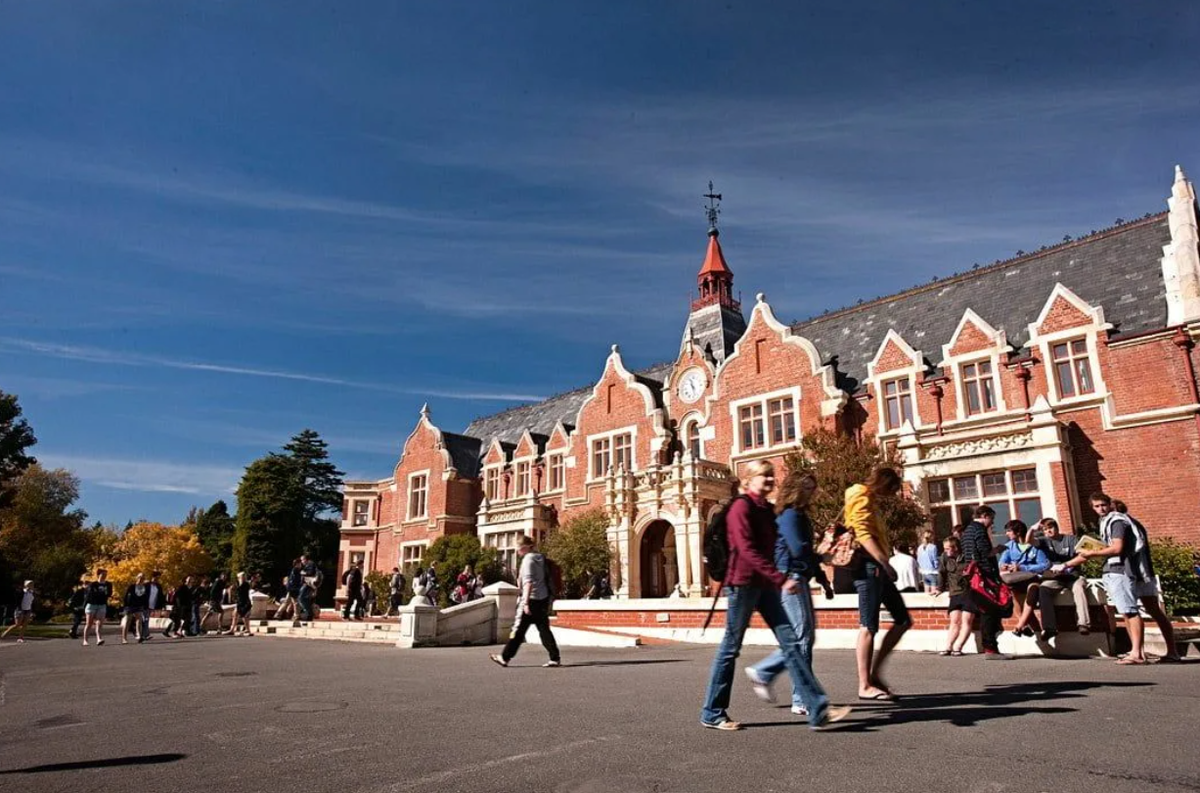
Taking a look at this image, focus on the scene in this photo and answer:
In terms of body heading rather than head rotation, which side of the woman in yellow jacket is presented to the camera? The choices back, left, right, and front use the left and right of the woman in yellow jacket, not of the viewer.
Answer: right

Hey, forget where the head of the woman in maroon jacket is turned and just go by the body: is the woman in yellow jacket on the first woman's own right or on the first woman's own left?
on the first woman's own left

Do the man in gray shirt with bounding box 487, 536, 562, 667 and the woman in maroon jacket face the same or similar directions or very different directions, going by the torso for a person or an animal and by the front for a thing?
very different directions

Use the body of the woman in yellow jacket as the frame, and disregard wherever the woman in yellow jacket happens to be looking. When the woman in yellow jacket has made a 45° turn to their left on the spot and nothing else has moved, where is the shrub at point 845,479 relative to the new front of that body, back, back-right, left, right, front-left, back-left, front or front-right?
front-left

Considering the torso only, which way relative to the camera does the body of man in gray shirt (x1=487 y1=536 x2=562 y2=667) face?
to the viewer's left

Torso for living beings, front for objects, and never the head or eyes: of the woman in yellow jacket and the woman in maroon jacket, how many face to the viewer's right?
2

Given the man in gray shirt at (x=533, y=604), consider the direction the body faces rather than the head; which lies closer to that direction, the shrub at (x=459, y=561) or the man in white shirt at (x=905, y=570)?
the shrub

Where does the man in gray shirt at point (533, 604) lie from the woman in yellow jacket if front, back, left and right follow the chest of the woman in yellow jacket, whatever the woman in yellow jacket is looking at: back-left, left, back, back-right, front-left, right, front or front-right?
back-left

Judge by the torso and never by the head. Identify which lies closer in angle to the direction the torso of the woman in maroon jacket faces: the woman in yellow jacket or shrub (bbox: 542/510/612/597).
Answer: the woman in yellow jacket

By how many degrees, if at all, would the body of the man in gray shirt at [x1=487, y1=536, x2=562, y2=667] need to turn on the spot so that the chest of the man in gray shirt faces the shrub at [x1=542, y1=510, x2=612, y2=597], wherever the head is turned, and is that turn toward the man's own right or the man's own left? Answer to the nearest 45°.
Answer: approximately 90° to the man's own right

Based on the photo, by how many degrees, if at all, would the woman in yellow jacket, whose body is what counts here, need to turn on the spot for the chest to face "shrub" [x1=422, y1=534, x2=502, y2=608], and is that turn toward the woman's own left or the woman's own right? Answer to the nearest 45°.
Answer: approximately 135° to the woman's own left

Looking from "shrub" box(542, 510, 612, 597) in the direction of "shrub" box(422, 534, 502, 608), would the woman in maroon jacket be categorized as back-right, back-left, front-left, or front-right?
back-left

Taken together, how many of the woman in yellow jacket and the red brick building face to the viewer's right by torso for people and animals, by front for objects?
1

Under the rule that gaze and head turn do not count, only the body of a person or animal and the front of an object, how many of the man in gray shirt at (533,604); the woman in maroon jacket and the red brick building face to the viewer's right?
1

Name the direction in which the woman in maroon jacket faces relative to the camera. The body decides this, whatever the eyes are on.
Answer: to the viewer's right

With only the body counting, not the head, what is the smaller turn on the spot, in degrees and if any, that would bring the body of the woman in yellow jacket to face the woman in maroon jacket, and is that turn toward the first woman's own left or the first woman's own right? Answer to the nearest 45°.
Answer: approximately 135° to the first woman's own right

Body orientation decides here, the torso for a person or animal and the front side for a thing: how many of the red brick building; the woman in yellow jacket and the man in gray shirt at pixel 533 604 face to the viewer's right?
1

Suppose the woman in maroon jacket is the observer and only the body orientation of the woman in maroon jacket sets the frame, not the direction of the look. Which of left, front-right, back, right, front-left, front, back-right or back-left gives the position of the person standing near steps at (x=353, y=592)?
back-left
